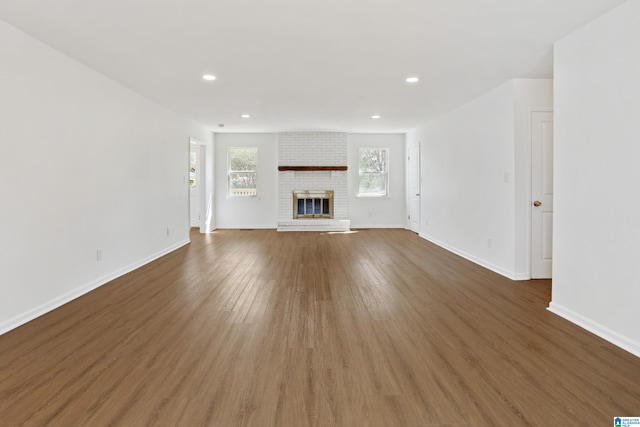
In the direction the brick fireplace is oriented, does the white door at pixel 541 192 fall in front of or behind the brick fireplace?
in front

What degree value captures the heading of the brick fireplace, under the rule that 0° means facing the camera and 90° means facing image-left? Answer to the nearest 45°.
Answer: approximately 0°

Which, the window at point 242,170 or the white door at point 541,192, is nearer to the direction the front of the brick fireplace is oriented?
the white door

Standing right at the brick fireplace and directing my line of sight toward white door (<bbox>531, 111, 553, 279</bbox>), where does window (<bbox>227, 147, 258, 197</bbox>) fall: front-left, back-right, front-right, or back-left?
back-right

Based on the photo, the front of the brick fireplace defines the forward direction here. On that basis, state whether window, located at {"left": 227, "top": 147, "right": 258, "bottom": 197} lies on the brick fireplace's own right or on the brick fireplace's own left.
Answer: on the brick fireplace's own right
